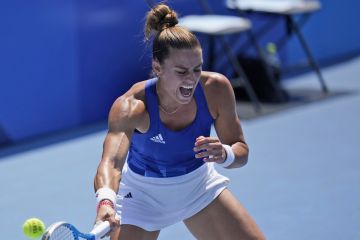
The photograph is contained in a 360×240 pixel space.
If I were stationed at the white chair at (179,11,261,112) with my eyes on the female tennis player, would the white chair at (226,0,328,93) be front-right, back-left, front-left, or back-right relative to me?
back-left

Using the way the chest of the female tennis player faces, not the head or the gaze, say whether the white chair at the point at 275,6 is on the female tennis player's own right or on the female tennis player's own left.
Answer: on the female tennis player's own left

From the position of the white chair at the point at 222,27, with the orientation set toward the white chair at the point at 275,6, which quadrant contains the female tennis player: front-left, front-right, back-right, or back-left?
back-right

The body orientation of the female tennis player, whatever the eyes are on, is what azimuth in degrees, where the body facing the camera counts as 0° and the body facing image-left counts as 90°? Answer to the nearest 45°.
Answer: approximately 315°

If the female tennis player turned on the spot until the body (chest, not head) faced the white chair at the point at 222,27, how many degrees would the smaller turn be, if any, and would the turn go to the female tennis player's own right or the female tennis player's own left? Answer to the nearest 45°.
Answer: approximately 135° to the female tennis player's own left
